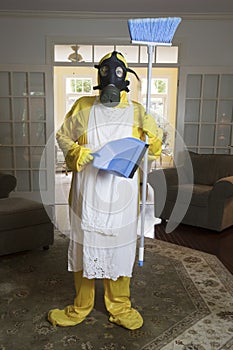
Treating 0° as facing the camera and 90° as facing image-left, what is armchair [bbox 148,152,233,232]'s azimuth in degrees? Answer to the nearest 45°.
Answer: approximately 45°

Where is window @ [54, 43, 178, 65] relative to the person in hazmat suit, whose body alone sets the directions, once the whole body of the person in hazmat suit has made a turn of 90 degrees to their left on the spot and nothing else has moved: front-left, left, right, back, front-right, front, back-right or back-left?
left

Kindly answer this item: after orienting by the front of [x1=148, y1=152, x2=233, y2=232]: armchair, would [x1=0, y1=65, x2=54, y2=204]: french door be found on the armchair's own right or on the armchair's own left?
on the armchair's own right

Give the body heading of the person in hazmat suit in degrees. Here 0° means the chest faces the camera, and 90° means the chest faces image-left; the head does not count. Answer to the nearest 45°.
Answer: approximately 0°

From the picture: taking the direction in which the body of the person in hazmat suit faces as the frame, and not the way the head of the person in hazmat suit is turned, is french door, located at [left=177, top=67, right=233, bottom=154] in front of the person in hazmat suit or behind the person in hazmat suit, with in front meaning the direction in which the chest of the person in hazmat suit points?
behind

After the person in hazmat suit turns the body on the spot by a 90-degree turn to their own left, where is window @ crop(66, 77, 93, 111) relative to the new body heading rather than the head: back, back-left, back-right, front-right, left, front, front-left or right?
left

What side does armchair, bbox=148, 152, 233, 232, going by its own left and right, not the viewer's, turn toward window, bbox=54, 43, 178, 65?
right
